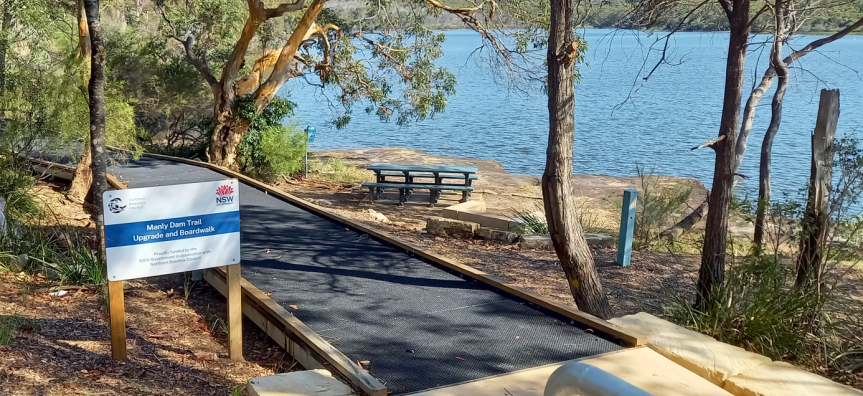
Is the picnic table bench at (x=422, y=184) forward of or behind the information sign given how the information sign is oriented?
behind

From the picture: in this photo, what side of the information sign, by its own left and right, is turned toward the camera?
front

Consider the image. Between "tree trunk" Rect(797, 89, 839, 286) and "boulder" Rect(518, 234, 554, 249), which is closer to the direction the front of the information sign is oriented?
the tree trunk

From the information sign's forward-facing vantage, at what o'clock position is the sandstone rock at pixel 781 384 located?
The sandstone rock is roughly at 10 o'clock from the information sign.

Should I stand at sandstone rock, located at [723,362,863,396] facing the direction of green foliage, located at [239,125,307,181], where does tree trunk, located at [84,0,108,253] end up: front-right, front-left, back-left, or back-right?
front-left

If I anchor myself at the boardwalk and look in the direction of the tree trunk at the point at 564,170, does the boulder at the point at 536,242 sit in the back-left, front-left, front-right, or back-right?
front-left

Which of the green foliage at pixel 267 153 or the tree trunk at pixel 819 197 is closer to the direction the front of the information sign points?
the tree trunk

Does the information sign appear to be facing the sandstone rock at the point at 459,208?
no

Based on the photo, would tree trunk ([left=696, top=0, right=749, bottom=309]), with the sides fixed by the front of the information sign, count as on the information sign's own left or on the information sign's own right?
on the information sign's own left

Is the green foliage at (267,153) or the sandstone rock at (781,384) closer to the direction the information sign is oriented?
the sandstone rock

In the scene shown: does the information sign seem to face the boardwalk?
no

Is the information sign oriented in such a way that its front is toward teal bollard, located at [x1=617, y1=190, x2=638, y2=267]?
no

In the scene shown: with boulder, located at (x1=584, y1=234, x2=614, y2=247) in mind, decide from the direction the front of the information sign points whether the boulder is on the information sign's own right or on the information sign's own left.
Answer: on the information sign's own left

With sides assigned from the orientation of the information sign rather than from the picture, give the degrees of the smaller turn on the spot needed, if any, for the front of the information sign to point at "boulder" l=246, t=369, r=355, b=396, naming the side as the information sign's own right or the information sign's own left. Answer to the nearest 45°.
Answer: approximately 45° to the information sign's own left
